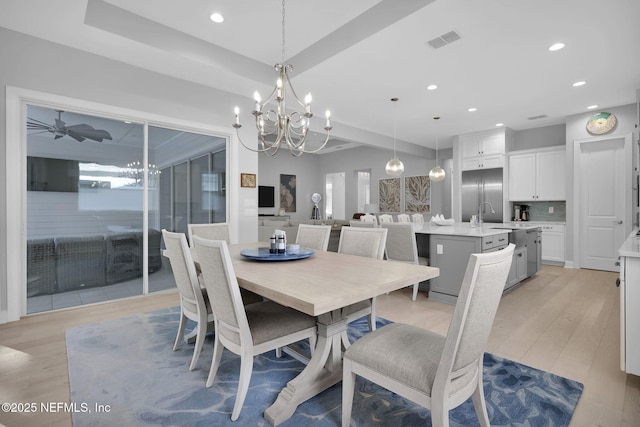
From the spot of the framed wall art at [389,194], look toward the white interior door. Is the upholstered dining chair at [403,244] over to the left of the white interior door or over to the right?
right

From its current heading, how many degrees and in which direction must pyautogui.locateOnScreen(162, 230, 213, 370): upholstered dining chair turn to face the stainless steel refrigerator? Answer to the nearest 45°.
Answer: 0° — it already faces it

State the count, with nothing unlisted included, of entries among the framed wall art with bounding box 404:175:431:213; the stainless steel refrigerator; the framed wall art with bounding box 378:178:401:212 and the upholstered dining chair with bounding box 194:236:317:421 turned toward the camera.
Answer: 3

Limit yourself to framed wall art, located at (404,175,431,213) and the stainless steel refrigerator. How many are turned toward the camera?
2

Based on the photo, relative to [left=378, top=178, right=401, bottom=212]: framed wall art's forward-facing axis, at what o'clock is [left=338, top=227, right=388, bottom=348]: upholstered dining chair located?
The upholstered dining chair is roughly at 12 o'clock from the framed wall art.

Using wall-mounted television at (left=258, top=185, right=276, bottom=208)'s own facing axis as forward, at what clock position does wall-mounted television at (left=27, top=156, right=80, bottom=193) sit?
wall-mounted television at (left=27, top=156, right=80, bottom=193) is roughly at 2 o'clock from wall-mounted television at (left=258, top=185, right=276, bottom=208).

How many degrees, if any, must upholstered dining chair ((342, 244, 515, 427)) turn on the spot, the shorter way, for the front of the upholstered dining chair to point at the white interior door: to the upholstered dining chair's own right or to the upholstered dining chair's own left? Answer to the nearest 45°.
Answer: approximately 90° to the upholstered dining chair's own right

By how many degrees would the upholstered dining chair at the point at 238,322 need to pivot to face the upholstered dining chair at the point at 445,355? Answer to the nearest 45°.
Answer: approximately 90° to its right

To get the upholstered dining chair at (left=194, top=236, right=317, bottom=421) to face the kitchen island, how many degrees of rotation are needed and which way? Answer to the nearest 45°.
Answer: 0° — it already faces it

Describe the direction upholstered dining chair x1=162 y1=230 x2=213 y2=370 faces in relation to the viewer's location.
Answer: facing away from the viewer and to the right of the viewer
